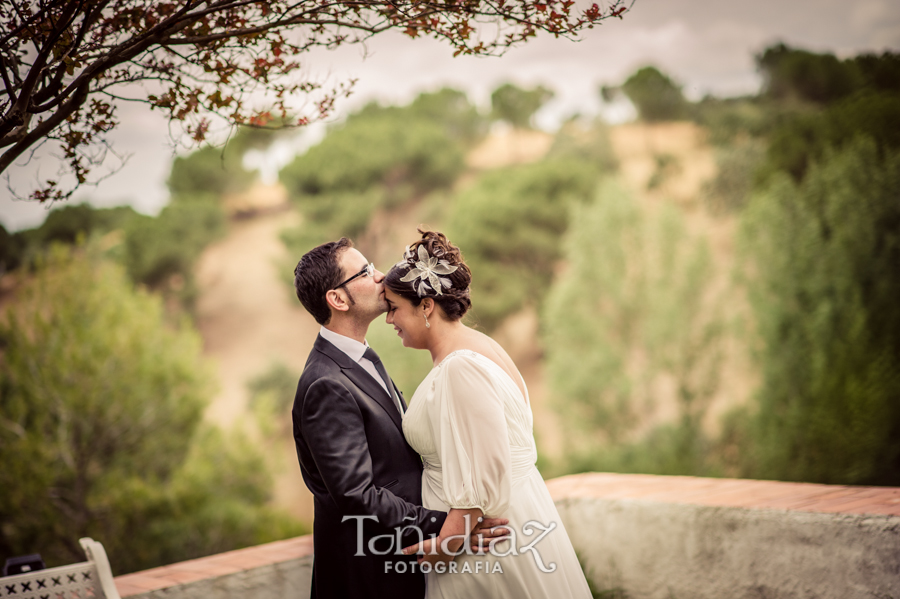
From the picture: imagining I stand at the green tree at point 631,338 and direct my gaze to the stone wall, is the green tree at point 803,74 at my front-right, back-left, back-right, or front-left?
back-left

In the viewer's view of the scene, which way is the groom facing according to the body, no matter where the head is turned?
to the viewer's right

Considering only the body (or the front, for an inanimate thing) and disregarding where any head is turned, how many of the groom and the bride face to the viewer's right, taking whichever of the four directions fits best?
1

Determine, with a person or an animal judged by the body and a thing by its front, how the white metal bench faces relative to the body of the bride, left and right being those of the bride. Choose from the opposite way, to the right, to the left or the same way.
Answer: the opposite way

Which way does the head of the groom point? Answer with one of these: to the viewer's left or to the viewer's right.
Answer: to the viewer's right

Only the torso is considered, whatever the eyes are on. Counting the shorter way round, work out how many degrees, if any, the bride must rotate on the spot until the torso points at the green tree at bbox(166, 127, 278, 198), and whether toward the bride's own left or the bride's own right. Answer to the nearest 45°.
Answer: approximately 90° to the bride's own right

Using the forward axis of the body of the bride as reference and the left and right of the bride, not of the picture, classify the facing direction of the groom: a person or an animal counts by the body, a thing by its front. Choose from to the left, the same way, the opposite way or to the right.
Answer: the opposite way
